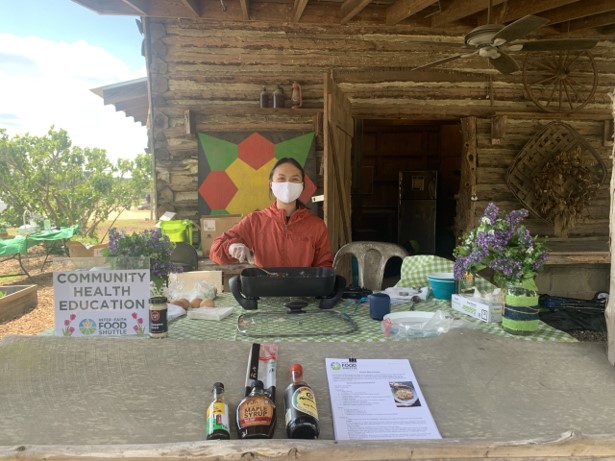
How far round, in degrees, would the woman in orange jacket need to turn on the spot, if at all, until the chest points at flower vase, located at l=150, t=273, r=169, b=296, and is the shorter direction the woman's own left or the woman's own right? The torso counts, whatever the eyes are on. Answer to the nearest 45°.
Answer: approximately 45° to the woman's own right

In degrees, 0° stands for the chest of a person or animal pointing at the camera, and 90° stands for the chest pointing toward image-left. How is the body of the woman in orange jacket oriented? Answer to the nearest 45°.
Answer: approximately 0°

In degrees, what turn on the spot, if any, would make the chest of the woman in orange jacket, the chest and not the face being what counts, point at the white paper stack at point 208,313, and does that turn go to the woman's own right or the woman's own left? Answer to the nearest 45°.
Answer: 0° — they already face it

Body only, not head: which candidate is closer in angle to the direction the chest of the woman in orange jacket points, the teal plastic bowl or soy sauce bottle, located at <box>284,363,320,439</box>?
the soy sauce bottle

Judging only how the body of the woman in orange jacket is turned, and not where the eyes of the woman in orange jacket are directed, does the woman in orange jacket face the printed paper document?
yes

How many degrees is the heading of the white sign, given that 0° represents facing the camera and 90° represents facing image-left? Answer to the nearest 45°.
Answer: approximately 0°

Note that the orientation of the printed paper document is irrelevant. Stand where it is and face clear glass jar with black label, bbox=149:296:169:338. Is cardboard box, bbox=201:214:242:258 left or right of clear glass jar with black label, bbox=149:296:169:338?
right

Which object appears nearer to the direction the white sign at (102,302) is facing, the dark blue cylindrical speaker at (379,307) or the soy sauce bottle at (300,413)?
the soy sauce bottle

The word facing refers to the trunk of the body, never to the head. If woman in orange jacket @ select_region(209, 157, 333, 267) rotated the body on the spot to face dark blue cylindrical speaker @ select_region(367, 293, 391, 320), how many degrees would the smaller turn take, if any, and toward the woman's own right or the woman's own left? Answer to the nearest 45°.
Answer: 0° — they already face it

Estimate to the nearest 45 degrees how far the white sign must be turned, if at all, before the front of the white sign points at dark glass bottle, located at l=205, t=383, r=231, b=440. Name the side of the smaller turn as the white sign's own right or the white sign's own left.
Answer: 0° — it already faces it

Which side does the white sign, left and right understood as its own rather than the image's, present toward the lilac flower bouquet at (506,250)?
left
